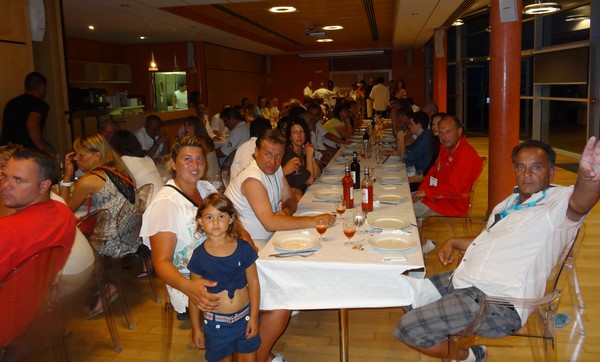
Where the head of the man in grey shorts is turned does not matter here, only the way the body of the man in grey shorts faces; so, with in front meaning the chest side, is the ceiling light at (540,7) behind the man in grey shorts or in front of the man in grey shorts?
behind

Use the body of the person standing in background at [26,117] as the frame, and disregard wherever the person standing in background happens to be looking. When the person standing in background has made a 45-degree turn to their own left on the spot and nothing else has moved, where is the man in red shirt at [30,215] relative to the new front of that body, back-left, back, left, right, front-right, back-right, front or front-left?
back

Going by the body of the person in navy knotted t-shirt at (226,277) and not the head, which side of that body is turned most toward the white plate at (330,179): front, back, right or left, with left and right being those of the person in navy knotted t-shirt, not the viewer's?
back

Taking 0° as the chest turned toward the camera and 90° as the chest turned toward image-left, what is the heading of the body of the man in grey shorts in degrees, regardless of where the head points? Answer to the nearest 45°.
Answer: approximately 45°

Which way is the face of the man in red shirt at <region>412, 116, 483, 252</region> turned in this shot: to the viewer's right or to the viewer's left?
to the viewer's left

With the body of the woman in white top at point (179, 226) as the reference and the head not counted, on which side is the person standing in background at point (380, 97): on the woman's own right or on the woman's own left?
on the woman's own left

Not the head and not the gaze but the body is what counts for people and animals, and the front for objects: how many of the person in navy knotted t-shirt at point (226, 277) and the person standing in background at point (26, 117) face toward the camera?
1

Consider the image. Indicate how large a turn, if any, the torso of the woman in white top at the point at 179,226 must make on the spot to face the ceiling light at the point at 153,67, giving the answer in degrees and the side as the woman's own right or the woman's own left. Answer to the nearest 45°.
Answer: approximately 135° to the woman's own left

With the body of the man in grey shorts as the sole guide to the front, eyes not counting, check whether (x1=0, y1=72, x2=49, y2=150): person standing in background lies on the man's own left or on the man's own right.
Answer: on the man's own right

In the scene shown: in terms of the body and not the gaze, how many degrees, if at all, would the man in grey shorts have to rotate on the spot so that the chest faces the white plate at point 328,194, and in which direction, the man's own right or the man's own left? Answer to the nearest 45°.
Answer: approximately 90° to the man's own right

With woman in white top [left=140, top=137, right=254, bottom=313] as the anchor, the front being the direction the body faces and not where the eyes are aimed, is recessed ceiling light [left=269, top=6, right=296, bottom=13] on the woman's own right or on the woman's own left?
on the woman's own left

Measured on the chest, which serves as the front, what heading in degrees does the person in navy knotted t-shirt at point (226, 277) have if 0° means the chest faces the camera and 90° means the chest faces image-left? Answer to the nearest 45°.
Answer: approximately 0°

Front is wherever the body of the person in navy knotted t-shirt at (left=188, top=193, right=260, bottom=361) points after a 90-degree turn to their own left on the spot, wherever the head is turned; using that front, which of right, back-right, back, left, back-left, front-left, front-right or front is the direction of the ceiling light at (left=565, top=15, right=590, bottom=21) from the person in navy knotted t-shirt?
front-left
